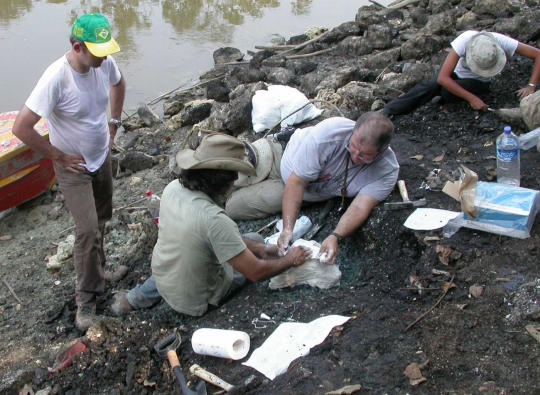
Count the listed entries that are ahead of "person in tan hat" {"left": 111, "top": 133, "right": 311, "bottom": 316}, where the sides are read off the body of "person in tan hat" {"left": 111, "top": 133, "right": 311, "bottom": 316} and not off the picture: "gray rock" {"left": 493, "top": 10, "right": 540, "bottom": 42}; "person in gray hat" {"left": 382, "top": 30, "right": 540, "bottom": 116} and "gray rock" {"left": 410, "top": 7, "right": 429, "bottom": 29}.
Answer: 3

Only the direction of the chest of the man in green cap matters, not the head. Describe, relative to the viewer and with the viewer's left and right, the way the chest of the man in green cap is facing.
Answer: facing the viewer and to the right of the viewer

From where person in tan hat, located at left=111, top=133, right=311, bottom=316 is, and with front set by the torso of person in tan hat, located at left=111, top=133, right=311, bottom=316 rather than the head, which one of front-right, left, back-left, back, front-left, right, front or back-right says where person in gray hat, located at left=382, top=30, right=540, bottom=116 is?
front

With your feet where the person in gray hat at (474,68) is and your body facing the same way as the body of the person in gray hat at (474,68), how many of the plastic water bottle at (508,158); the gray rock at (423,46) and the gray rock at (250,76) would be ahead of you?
1

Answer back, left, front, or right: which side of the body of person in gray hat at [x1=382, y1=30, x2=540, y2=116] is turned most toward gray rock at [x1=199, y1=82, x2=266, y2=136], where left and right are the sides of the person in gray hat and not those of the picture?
right

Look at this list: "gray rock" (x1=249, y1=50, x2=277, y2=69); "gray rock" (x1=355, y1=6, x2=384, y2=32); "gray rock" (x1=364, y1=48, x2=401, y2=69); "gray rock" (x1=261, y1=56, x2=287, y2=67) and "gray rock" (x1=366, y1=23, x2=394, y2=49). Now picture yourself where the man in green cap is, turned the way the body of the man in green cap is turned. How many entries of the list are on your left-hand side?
5

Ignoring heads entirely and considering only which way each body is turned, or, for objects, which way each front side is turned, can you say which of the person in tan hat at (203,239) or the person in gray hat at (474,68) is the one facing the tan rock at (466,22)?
the person in tan hat at (203,239)

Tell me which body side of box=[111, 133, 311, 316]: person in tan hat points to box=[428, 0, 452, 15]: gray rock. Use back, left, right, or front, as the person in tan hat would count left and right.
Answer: front

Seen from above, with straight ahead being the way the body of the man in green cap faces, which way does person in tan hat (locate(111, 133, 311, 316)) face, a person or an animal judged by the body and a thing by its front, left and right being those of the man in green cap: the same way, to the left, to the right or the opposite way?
to the left

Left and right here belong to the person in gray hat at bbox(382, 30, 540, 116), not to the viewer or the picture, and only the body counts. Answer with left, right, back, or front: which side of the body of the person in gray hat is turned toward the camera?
front

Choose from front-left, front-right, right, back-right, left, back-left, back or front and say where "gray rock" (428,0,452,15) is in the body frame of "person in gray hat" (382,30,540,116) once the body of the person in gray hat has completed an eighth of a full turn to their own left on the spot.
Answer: back-left

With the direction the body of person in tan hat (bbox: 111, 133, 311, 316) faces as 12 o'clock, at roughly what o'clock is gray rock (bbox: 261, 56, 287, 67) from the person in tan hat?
The gray rock is roughly at 11 o'clock from the person in tan hat.

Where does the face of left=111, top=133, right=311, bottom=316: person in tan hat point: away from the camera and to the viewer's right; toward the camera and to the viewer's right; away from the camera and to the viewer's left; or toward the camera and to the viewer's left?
away from the camera and to the viewer's right

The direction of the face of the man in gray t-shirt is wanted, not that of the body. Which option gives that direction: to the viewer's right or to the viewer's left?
to the viewer's left

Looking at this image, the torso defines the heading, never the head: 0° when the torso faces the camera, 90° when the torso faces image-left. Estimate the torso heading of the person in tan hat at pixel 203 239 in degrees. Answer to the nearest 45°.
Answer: approximately 225°

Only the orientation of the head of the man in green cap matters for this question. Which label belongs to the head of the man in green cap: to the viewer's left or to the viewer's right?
to the viewer's right

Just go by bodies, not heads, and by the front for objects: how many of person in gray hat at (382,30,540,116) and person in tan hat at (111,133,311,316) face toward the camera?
1
